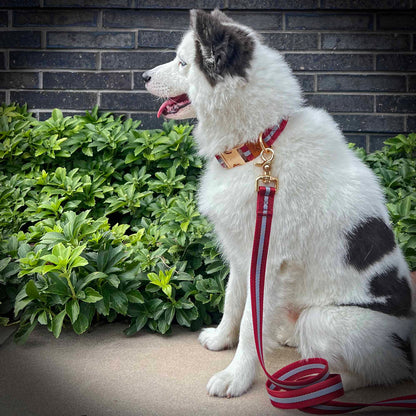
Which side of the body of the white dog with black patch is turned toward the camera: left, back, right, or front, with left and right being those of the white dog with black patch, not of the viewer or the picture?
left
